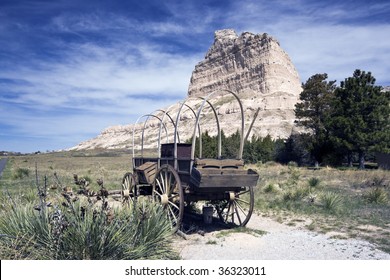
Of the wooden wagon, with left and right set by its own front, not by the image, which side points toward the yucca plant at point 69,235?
left

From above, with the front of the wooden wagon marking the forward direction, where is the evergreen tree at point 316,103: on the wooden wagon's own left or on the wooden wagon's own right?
on the wooden wagon's own right

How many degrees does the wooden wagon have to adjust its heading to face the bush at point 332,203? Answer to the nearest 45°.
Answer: approximately 90° to its right

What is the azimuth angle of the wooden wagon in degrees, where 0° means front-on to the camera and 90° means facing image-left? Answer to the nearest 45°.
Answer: approximately 135°

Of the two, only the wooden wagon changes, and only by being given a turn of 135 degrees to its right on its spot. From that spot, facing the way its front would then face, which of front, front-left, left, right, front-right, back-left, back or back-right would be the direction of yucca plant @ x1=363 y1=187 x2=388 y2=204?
front-left

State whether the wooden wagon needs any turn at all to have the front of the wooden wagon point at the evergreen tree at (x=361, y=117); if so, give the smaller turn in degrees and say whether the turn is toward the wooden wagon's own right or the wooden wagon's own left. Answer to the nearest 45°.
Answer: approximately 90° to the wooden wagon's own right

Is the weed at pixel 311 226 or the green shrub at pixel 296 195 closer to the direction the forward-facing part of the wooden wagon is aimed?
the green shrub

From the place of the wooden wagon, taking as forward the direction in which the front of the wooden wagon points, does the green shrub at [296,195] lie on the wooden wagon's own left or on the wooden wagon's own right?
on the wooden wagon's own right
